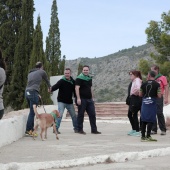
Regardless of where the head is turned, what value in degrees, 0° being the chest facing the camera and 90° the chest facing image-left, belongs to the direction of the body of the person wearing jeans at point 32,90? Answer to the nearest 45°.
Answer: approximately 225°

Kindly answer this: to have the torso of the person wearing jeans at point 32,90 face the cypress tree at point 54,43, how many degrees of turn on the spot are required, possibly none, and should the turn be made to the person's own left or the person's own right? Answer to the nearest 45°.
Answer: approximately 45° to the person's own left

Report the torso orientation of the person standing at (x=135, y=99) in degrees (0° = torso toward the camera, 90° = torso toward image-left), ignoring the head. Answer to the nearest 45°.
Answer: approximately 90°

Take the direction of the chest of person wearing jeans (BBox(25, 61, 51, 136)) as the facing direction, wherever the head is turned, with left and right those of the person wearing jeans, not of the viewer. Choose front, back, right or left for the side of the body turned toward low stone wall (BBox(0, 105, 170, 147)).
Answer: back

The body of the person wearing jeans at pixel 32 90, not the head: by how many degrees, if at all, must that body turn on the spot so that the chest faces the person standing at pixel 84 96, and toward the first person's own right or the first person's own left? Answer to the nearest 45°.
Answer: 0° — they already face them

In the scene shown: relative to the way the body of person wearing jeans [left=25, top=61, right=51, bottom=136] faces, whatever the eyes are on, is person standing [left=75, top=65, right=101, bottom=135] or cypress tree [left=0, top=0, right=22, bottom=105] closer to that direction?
the person standing

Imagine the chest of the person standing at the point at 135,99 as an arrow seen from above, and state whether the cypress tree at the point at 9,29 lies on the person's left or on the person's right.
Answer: on the person's right

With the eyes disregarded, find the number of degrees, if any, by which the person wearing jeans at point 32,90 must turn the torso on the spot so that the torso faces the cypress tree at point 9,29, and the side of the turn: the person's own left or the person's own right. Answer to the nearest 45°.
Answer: approximately 45° to the person's own left

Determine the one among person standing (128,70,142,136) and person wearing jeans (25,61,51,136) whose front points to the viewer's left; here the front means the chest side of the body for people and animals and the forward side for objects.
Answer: the person standing
